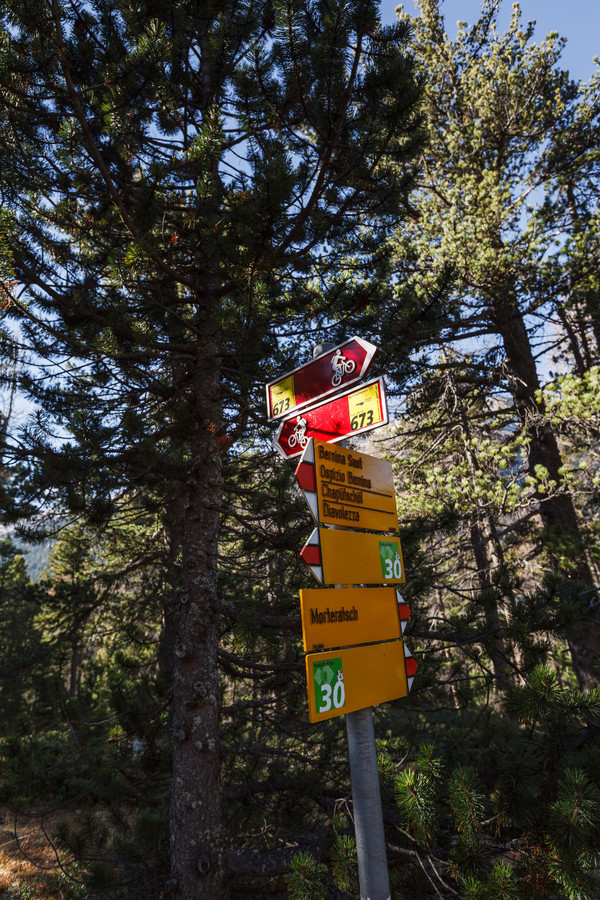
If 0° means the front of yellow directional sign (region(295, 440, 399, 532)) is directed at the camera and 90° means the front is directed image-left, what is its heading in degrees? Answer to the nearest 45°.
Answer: approximately 315°

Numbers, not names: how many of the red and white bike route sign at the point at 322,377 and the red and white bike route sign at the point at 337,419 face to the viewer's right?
0

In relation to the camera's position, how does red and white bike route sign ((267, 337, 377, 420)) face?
facing the viewer and to the left of the viewer

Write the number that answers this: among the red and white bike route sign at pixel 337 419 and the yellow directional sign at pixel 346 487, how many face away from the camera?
0

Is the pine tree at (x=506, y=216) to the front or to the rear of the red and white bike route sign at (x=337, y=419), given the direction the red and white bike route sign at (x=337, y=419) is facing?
to the rear
